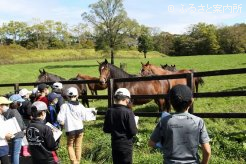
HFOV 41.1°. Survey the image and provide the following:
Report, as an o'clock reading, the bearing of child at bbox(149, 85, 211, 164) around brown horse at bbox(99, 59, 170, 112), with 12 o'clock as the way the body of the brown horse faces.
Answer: The child is roughly at 9 o'clock from the brown horse.

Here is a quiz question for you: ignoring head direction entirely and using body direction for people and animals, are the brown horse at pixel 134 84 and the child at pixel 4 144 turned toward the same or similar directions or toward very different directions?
very different directions

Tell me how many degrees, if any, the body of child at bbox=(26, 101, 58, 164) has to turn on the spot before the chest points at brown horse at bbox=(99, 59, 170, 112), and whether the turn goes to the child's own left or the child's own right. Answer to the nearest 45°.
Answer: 0° — they already face it

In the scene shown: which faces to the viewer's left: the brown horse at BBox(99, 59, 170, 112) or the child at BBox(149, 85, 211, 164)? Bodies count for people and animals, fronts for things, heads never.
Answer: the brown horse

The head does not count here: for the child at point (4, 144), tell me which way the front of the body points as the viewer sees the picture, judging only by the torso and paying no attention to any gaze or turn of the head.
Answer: to the viewer's right

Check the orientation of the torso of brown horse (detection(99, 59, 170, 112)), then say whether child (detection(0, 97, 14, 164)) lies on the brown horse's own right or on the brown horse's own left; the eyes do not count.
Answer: on the brown horse's own left

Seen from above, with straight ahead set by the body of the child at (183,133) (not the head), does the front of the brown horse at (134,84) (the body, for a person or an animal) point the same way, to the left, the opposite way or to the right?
to the left

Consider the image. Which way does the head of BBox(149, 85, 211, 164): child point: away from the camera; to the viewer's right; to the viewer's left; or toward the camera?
away from the camera

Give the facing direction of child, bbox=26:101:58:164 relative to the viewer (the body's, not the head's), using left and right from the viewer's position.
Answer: facing away from the viewer and to the right of the viewer

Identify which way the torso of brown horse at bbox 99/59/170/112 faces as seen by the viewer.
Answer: to the viewer's left

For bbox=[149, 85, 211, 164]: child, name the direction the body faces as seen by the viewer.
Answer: away from the camera
